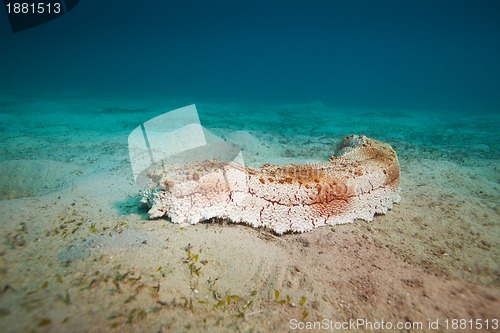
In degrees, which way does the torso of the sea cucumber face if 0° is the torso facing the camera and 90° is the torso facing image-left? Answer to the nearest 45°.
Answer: approximately 90°
